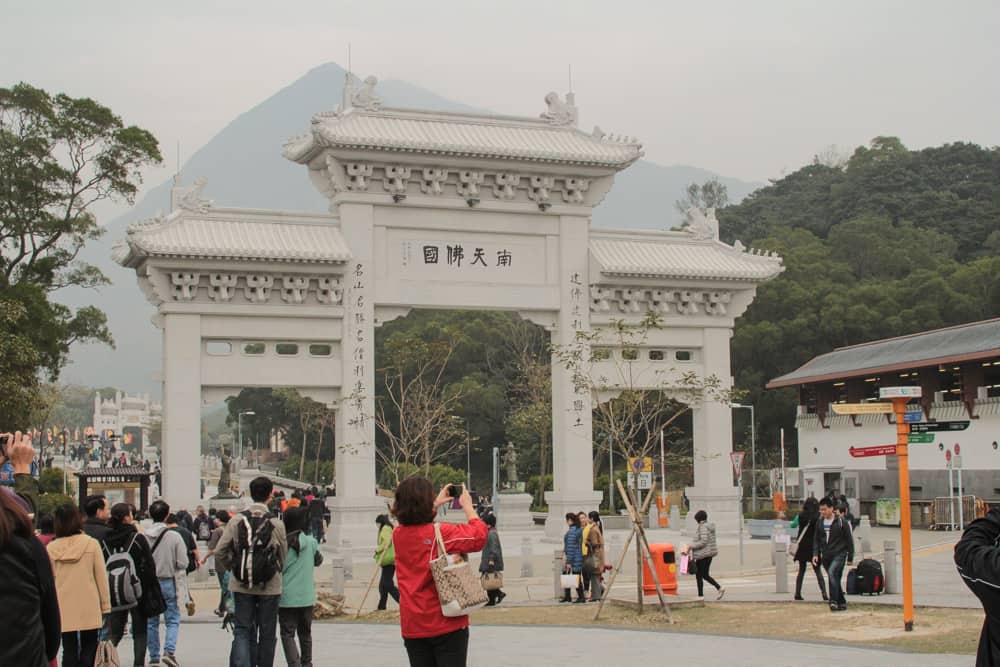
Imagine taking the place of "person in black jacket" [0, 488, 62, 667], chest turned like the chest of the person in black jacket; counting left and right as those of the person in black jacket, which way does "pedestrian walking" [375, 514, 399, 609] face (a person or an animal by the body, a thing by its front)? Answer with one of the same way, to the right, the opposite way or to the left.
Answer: to the left

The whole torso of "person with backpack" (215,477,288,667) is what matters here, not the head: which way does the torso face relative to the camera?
away from the camera

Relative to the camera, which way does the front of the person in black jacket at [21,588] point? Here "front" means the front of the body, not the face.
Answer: away from the camera

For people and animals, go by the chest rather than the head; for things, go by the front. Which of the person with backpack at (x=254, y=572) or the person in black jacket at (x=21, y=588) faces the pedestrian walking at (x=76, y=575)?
the person in black jacket

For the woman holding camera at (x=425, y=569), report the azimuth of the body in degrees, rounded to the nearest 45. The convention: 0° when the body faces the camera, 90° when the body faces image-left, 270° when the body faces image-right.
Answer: approximately 225°

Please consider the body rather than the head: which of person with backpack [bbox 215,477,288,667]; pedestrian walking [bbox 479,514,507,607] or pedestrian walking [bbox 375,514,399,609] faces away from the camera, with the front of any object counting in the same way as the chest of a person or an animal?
the person with backpack

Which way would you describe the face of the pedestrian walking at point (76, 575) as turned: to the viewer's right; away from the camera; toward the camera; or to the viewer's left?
away from the camera

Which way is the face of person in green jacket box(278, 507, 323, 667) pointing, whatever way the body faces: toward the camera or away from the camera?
away from the camera

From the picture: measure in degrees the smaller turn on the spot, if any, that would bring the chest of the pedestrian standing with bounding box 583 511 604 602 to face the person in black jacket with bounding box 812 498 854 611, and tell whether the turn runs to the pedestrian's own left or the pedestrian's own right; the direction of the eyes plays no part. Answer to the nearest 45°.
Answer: approximately 135° to the pedestrian's own left

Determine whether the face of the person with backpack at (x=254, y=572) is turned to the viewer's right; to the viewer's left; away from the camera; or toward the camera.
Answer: away from the camera

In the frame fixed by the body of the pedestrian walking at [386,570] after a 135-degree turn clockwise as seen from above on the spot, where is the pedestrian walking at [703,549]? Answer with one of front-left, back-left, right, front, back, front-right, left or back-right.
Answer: front-right

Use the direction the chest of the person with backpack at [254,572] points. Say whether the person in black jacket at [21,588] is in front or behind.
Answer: behind
